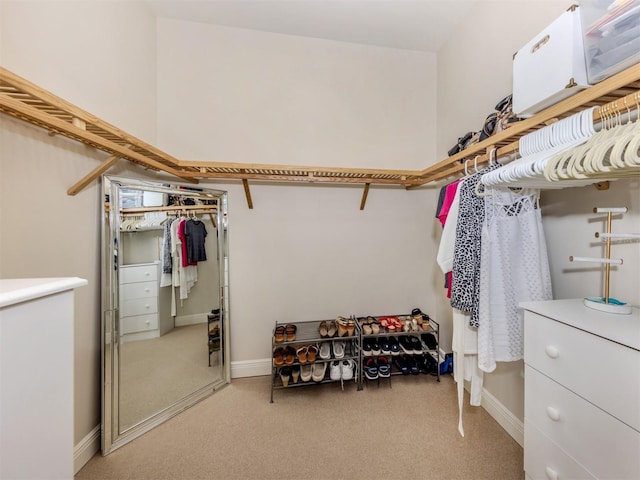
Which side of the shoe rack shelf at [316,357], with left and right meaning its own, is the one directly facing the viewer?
front

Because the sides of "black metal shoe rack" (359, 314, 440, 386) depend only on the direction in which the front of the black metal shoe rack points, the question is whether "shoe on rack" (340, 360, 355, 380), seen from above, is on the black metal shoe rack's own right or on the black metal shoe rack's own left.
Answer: on the black metal shoe rack's own right

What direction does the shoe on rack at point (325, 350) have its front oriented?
toward the camera

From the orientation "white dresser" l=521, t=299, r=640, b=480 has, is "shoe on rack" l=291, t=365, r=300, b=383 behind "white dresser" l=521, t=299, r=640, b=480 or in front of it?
in front

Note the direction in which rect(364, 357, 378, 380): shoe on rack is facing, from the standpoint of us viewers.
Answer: facing the viewer

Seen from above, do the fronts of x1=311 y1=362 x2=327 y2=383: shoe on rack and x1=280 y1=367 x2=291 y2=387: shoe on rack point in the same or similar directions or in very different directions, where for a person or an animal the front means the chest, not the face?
same or similar directions

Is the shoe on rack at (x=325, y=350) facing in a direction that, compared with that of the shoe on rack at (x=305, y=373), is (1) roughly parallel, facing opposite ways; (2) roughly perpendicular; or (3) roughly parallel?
roughly parallel

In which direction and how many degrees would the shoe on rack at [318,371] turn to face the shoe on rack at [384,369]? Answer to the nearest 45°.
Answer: approximately 90° to its left

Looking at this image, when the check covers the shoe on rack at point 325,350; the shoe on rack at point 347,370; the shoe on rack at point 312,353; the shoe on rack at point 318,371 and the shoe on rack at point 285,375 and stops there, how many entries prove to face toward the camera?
5

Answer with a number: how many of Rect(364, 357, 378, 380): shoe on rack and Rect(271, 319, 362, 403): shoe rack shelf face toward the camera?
2

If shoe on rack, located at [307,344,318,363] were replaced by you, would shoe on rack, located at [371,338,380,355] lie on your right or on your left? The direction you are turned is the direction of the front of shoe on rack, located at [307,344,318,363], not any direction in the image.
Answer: on your left

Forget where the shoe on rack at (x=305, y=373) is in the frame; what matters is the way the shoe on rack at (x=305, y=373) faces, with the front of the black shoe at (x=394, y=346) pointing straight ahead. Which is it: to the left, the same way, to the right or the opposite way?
the same way

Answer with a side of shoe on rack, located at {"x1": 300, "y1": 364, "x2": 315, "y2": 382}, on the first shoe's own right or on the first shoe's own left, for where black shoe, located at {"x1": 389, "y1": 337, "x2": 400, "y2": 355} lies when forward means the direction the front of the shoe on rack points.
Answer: on the first shoe's own left

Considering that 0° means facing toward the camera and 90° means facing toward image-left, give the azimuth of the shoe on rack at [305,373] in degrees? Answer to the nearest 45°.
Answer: approximately 0°
